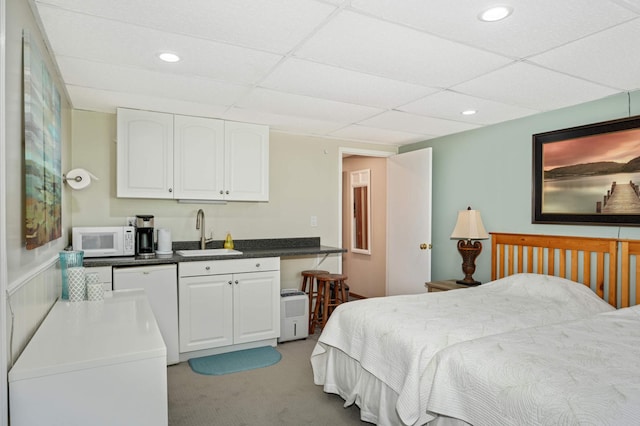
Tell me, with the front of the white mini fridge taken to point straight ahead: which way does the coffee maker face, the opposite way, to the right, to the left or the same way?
the same way

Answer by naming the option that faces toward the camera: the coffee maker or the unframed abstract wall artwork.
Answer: the coffee maker

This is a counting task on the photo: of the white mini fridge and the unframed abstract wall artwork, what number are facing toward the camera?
1

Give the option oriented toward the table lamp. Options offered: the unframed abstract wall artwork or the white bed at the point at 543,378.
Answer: the unframed abstract wall artwork

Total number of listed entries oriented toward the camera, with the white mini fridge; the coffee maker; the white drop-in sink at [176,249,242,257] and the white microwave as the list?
4

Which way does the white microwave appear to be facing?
toward the camera

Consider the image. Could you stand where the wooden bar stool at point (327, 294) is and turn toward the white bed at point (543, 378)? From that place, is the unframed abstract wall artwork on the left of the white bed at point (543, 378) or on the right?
right

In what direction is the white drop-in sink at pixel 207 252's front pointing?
toward the camera

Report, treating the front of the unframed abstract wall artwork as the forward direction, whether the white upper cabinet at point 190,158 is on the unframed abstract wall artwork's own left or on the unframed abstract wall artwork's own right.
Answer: on the unframed abstract wall artwork's own left

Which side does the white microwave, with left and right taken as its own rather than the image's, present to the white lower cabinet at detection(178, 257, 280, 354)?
left

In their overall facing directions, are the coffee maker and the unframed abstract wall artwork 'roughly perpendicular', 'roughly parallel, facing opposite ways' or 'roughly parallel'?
roughly perpendicular

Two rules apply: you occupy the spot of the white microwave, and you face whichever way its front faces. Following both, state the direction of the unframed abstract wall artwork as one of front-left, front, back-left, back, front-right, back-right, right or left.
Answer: front

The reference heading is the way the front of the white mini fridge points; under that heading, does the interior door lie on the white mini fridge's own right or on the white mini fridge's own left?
on the white mini fridge's own left

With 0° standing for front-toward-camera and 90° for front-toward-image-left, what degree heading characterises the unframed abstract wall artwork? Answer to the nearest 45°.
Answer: approximately 270°

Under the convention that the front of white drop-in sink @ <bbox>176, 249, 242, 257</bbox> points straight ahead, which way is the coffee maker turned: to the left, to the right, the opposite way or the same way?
the same way

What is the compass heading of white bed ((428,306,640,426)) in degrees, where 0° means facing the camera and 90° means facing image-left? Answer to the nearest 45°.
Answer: approximately 45°

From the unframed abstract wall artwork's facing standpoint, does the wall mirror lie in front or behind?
in front

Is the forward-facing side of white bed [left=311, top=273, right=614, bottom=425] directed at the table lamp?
no

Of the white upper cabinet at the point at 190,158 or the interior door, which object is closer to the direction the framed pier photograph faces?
the white upper cabinet

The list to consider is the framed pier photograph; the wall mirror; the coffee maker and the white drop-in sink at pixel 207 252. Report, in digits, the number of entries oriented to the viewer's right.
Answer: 0
